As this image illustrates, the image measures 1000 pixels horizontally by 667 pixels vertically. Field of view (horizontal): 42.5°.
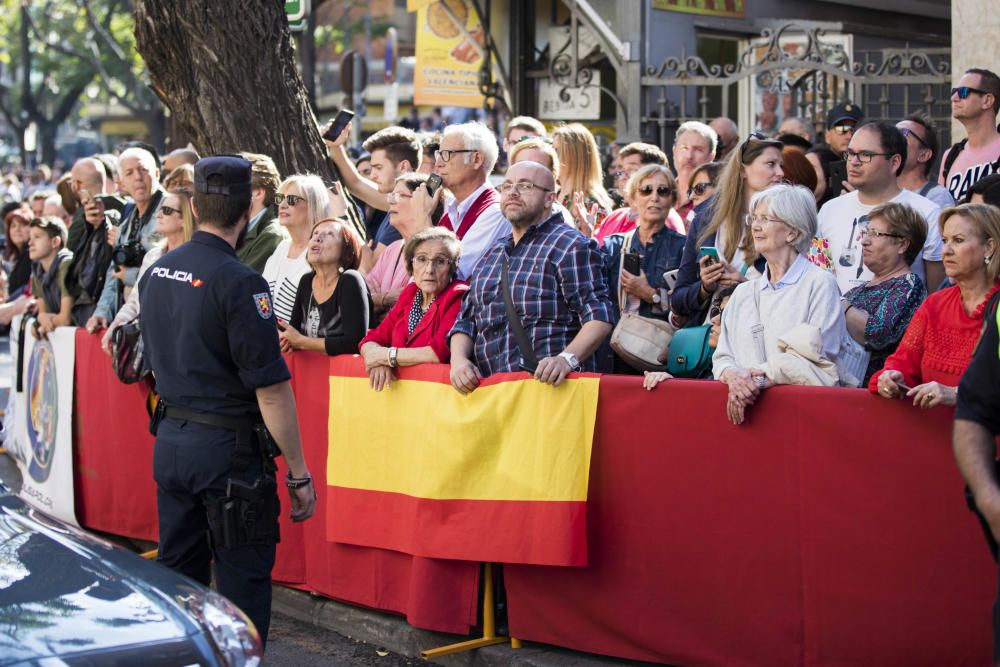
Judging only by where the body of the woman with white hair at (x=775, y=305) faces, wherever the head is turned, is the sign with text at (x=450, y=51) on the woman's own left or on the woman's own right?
on the woman's own right

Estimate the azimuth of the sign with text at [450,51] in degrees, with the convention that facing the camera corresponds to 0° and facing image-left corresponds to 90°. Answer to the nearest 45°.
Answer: approximately 0°

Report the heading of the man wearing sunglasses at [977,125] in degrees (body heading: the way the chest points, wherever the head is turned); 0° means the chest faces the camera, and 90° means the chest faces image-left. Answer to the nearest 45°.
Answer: approximately 45°

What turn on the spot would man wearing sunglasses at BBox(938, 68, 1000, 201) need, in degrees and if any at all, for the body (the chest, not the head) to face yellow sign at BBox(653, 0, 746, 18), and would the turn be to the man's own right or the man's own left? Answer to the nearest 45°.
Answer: approximately 90° to the man's own right

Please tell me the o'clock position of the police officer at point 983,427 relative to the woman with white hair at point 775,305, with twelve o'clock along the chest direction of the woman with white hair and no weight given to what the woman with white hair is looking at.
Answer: The police officer is roughly at 10 o'clock from the woman with white hair.

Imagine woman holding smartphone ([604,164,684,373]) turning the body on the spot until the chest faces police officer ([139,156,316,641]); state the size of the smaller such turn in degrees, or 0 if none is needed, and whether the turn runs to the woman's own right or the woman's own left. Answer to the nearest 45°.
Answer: approximately 45° to the woman's own right
